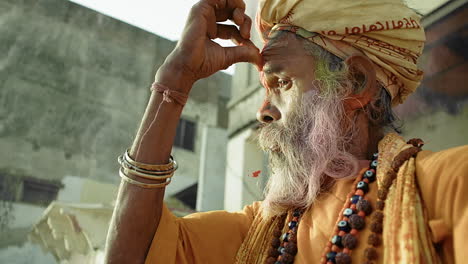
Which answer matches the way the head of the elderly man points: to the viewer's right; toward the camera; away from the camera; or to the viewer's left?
to the viewer's left
